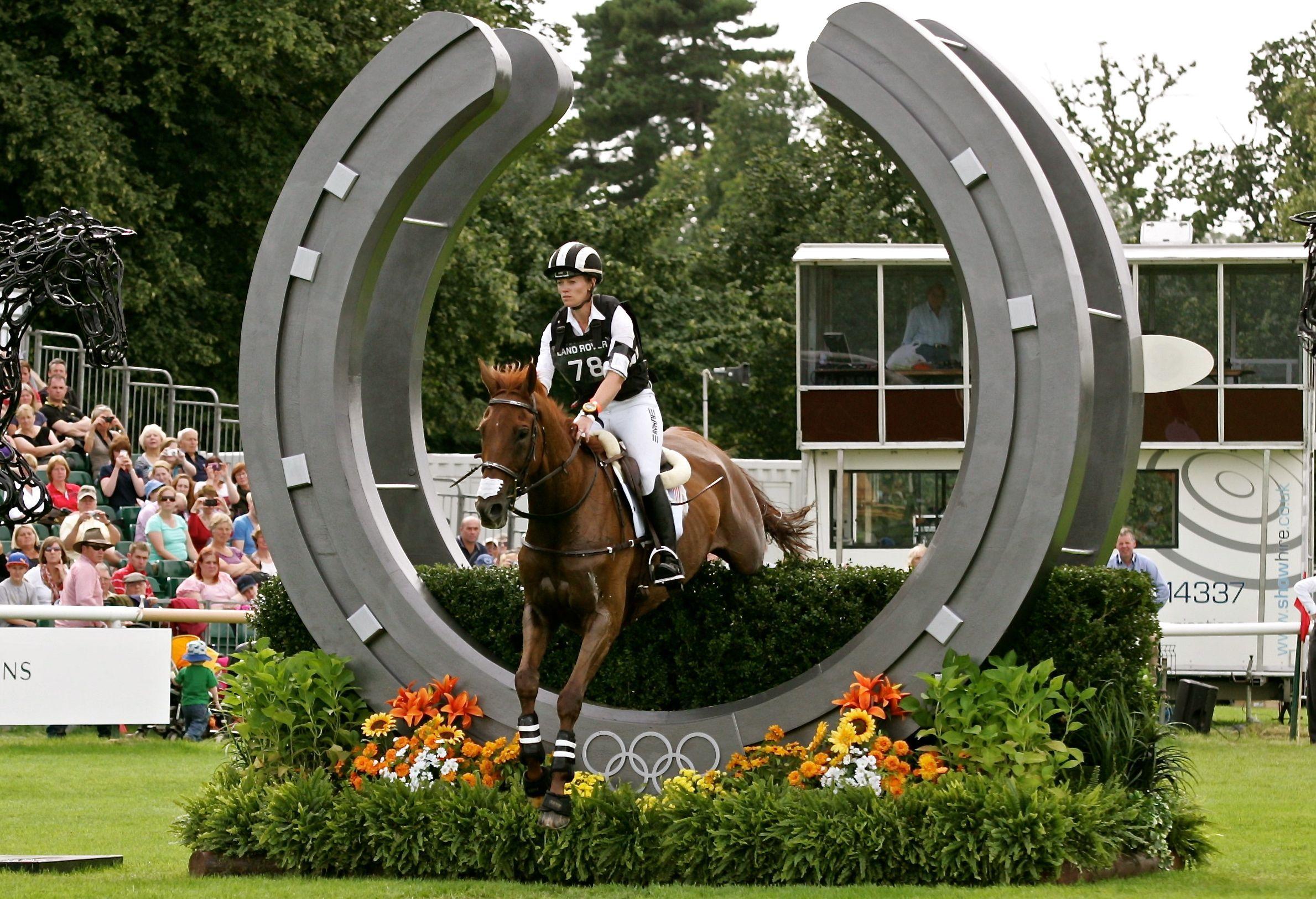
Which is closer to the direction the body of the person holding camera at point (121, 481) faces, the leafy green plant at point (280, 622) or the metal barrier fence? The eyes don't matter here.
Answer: the leafy green plant

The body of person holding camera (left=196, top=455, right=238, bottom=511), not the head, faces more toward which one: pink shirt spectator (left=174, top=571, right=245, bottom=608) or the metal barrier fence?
the pink shirt spectator

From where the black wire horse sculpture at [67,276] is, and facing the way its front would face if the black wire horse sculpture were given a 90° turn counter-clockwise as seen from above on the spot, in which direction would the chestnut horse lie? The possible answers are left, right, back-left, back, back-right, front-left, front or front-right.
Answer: back-right

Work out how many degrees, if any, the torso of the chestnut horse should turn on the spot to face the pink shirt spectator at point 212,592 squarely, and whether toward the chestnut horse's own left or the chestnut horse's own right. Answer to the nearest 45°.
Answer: approximately 90° to the chestnut horse's own right

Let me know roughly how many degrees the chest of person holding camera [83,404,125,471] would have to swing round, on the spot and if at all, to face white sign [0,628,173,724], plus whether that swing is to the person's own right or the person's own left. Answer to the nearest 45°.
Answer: approximately 45° to the person's own right

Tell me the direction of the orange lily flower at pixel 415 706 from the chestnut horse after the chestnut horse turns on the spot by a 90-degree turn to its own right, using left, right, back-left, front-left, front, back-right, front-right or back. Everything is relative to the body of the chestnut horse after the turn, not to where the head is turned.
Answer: front

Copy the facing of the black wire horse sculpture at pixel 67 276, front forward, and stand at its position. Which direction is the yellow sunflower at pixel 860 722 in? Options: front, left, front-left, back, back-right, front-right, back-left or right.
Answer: front-right

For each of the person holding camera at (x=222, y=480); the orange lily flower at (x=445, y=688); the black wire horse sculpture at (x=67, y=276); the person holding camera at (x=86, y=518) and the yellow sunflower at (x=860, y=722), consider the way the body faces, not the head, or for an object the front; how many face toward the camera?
4

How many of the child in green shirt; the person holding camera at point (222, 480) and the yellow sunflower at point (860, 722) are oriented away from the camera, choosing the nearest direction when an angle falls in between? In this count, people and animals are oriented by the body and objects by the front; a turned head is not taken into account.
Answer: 1

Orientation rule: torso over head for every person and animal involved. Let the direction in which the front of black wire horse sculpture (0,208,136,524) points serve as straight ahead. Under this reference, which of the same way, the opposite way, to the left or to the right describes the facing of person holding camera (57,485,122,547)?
to the right

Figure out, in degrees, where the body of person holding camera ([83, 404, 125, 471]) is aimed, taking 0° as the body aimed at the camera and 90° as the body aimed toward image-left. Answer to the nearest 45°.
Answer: approximately 315°

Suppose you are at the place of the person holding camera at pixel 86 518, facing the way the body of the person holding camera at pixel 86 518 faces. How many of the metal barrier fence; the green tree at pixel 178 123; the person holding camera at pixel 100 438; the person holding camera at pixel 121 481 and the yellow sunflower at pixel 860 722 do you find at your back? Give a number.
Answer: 4

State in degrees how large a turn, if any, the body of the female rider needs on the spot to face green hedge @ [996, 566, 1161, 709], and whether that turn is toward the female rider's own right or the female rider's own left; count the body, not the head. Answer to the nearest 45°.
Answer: approximately 135° to the female rider's own left
